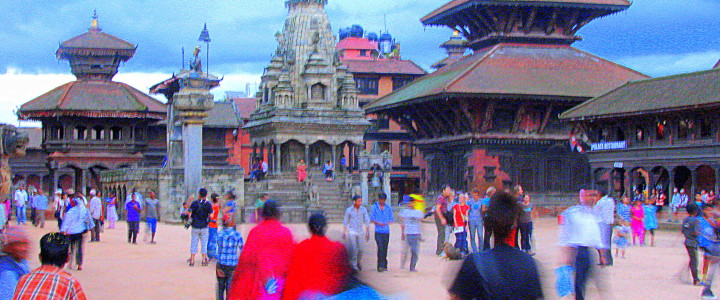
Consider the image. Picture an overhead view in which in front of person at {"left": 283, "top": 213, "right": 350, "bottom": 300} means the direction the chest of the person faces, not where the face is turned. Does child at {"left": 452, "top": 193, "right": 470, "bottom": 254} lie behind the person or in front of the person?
in front

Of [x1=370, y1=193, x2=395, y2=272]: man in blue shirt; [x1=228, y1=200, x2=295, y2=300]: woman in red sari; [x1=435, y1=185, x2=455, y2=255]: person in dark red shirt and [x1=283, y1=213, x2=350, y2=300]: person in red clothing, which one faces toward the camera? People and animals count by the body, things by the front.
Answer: the man in blue shirt

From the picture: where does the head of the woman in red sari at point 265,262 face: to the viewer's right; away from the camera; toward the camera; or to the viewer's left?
away from the camera

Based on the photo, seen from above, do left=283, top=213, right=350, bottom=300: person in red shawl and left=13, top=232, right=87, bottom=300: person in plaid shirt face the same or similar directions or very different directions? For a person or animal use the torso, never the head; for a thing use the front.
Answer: same or similar directions

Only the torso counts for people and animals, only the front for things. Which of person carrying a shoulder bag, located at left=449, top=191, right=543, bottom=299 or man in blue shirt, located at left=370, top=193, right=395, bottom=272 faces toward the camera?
the man in blue shirt

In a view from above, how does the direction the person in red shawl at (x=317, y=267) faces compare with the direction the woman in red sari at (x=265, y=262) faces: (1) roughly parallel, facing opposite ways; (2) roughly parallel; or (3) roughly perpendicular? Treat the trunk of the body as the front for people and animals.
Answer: roughly parallel

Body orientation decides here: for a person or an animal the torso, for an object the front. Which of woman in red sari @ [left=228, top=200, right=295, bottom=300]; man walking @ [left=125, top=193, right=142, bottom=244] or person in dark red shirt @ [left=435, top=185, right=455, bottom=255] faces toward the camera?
man walking @ [left=125, top=193, right=142, bottom=244]

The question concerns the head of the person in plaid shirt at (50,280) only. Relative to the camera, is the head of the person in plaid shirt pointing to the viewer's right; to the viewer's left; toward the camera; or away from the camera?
away from the camera

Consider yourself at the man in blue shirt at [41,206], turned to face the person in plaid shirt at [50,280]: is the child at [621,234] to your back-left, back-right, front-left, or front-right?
front-left

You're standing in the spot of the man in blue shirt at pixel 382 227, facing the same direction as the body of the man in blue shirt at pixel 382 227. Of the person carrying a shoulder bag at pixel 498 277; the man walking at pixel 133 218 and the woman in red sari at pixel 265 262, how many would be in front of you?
2

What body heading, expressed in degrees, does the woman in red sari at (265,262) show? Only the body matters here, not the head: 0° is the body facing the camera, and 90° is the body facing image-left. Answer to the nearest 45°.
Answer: approximately 180°

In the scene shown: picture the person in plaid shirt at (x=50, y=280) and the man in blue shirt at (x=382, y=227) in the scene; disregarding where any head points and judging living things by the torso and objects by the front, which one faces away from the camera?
the person in plaid shirt

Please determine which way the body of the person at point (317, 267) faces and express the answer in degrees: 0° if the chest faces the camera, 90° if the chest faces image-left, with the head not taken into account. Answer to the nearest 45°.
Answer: approximately 180°

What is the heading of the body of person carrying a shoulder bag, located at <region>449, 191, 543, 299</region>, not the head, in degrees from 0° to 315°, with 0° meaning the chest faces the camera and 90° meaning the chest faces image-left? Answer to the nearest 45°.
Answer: approximately 180°

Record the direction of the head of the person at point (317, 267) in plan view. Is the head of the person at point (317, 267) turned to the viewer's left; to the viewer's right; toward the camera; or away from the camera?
away from the camera

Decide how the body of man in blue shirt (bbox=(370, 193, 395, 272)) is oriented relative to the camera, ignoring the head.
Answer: toward the camera
